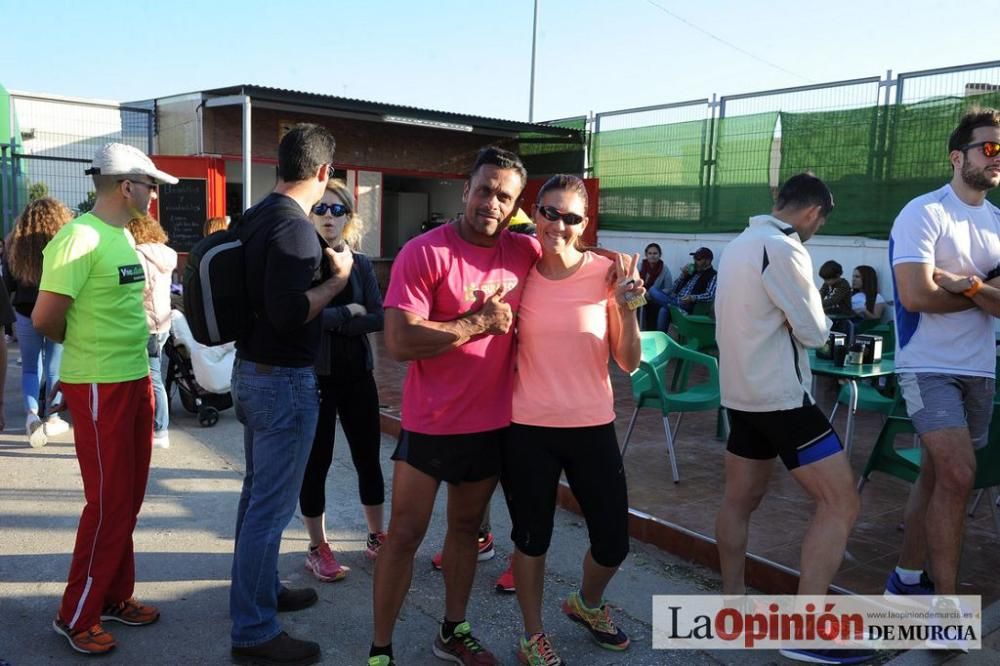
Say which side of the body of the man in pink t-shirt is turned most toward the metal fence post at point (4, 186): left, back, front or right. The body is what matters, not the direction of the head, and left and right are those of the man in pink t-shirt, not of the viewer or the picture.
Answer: back

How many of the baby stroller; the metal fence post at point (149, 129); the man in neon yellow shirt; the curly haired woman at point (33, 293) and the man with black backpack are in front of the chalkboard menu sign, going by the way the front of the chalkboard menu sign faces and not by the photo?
4

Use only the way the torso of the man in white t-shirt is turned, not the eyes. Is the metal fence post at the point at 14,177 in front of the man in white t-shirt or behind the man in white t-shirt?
behind

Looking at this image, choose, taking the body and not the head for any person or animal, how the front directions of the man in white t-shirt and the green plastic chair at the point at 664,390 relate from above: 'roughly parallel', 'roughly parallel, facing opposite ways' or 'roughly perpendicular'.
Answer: roughly perpendicular

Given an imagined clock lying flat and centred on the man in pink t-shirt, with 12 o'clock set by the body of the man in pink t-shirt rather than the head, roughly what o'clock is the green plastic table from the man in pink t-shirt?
The green plastic table is roughly at 9 o'clock from the man in pink t-shirt.

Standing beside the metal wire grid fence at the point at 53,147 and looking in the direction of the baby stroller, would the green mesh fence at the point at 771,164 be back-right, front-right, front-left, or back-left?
front-left

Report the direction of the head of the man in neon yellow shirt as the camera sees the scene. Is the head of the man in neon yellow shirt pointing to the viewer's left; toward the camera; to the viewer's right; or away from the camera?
to the viewer's right

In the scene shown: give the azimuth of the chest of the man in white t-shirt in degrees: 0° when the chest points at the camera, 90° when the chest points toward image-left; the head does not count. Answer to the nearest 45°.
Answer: approximately 315°

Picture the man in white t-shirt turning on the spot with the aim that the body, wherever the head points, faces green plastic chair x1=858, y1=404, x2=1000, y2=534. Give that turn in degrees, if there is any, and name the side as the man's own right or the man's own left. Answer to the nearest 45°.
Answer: approximately 135° to the man's own left

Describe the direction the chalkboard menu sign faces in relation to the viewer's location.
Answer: facing the viewer

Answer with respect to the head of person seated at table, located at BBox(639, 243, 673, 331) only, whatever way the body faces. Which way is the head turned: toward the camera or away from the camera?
toward the camera

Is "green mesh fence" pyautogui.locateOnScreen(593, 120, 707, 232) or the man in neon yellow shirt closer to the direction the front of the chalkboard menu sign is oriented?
the man in neon yellow shirt

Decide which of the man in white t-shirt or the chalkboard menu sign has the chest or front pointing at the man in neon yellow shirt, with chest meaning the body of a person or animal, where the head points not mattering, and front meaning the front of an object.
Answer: the chalkboard menu sign

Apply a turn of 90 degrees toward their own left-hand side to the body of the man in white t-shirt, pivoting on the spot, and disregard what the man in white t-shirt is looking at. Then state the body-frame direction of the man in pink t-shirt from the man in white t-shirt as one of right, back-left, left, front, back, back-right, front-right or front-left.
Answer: back

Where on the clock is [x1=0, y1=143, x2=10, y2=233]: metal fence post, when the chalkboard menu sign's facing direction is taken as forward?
The metal fence post is roughly at 3 o'clock from the chalkboard menu sign.

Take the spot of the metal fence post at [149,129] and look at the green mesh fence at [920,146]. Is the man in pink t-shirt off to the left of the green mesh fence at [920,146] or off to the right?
right

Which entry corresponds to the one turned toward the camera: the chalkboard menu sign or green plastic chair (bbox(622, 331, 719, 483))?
the chalkboard menu sign
